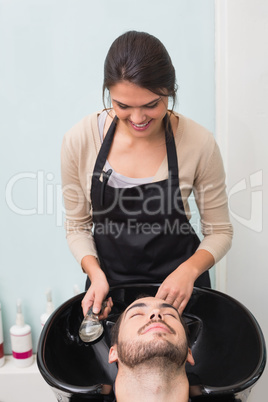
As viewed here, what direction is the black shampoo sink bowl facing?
toward the camera

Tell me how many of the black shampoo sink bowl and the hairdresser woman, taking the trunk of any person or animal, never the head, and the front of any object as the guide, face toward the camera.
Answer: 2

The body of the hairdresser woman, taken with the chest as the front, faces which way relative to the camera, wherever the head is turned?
toward the camera
